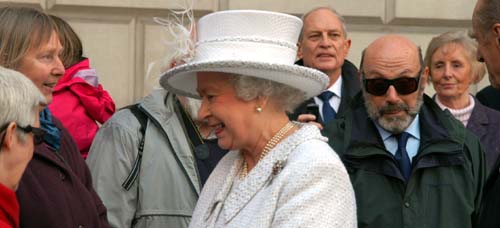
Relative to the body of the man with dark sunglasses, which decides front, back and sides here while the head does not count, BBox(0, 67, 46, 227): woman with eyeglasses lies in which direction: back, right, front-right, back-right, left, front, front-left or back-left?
front-right

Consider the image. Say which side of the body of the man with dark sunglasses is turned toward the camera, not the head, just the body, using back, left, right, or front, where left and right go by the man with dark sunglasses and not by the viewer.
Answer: front

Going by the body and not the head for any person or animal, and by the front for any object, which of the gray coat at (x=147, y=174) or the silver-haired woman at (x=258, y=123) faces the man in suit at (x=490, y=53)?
the gray coat

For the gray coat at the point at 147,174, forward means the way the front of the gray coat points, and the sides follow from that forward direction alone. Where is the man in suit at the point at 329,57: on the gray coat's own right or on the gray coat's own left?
on the gray coat's own left

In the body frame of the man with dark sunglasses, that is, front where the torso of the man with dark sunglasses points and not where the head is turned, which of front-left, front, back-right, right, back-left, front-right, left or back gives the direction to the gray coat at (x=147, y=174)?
right

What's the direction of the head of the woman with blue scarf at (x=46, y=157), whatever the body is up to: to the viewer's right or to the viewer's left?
to the viewer's right

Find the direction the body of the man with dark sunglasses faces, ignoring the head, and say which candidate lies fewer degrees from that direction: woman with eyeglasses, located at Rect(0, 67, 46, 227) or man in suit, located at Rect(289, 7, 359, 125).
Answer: the woman with eyeglasses

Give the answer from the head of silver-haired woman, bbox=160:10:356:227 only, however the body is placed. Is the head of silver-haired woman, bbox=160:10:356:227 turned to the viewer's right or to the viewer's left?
to the viewer's left

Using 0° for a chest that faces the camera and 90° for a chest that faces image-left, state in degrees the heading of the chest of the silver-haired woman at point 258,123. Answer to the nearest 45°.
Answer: approximately 45°
